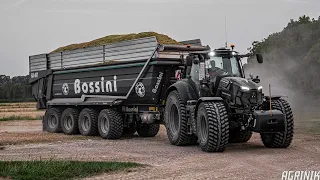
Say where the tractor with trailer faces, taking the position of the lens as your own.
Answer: facing the viewer and to the right of the viewer
